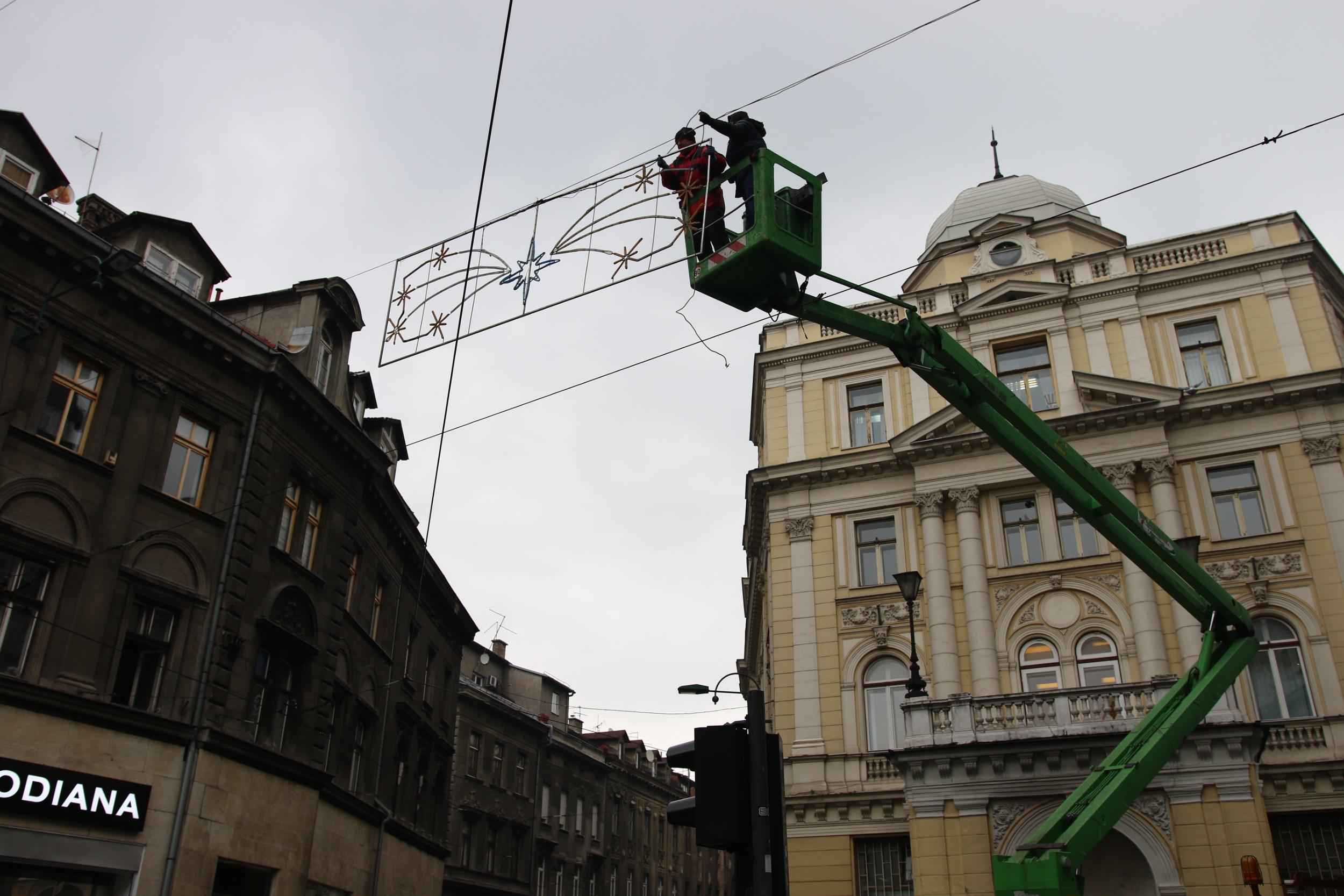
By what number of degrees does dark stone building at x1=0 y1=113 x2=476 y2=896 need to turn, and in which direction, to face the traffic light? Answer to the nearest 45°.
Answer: approximately 45° to its right

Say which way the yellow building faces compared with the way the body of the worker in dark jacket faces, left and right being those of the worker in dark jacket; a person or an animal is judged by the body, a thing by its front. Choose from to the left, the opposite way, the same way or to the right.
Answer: to the left

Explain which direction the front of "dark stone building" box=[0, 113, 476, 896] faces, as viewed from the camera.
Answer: facing the viewer and to the right of the viewer

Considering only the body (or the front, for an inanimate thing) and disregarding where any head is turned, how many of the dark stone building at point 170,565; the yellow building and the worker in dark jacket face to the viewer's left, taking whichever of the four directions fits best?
1

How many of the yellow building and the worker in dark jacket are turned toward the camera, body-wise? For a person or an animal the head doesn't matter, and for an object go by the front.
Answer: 1

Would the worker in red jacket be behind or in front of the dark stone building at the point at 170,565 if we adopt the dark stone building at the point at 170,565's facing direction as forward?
in front

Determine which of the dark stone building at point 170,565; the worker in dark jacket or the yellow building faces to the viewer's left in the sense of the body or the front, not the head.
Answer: the worker in dark jacket

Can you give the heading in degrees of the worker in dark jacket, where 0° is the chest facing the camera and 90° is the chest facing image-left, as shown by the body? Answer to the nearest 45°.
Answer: approximately 90°

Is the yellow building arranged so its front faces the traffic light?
yes

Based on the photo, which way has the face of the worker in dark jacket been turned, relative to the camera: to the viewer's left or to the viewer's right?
to the viewer's left

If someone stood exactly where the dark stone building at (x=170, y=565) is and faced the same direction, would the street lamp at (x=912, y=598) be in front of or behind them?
in front

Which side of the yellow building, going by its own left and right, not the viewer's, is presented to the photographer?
front

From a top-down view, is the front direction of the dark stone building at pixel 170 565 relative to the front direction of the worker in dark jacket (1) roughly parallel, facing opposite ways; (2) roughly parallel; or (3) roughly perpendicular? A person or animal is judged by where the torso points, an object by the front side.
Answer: roughly parallel, facing opposite ways

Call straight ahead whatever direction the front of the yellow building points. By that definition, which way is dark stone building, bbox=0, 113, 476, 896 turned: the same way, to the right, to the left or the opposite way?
to the left

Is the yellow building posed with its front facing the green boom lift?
yes
